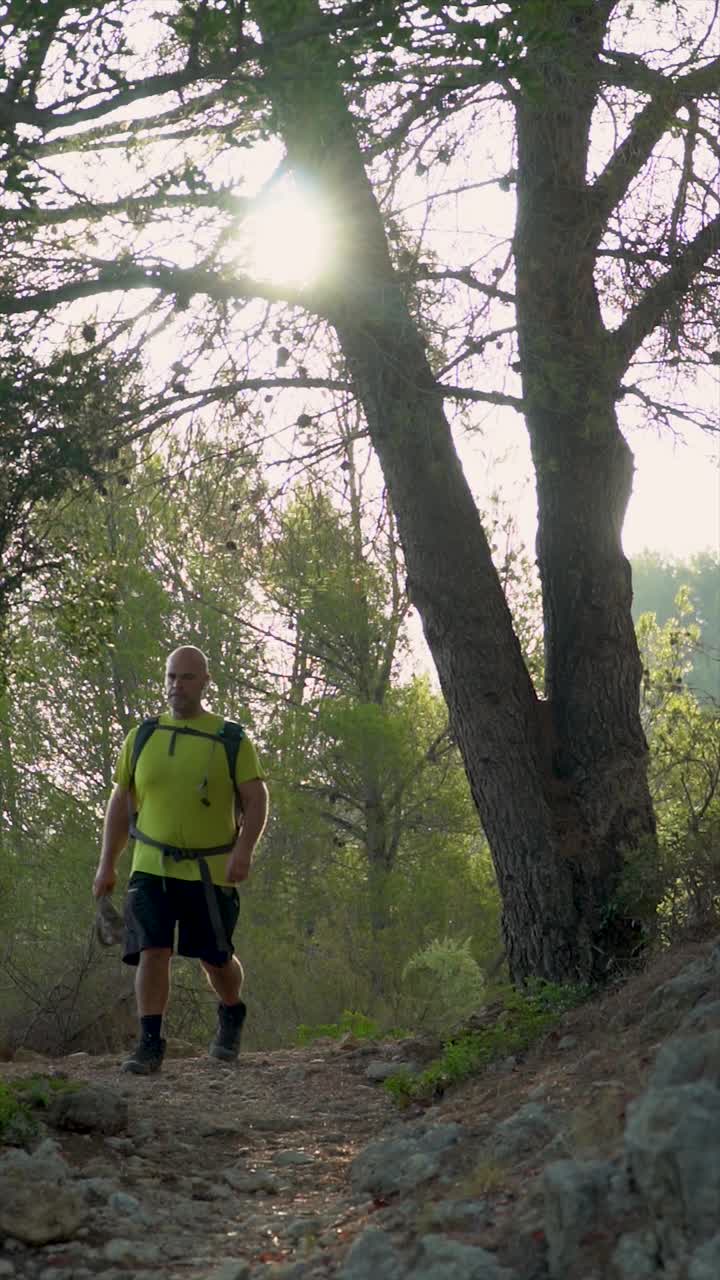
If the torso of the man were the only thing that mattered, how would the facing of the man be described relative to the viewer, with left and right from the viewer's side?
facing the viewer and to the left of the viewer

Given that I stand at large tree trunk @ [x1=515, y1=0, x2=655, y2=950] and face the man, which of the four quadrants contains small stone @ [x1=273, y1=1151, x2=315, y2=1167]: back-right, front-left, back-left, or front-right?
front-left

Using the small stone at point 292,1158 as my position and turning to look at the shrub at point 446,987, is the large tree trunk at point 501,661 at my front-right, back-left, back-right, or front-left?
front-right

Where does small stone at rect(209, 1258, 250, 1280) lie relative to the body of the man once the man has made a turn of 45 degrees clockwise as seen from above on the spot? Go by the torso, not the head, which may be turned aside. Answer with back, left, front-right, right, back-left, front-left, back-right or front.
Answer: left

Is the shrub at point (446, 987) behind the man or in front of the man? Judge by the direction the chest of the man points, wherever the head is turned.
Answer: behind

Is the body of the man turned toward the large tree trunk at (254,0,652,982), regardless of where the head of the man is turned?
no
